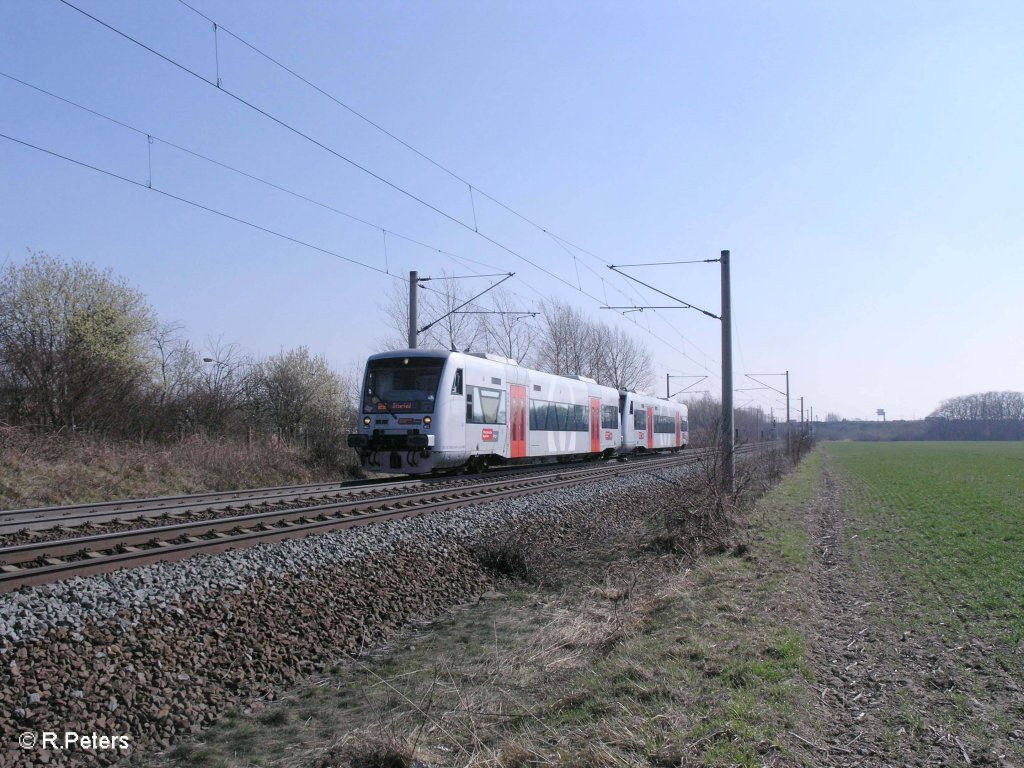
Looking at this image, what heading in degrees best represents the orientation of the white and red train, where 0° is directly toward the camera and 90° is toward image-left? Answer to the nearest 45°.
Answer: approximately 45°

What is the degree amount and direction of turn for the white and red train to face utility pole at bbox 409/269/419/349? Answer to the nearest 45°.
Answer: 0° — it already faces it

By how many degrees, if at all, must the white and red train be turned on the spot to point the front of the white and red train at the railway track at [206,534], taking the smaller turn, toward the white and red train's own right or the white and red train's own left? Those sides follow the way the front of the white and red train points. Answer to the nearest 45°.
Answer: approximately 45° to the white and red train's own left

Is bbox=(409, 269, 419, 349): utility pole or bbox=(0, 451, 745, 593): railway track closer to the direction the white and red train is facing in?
the railway track
